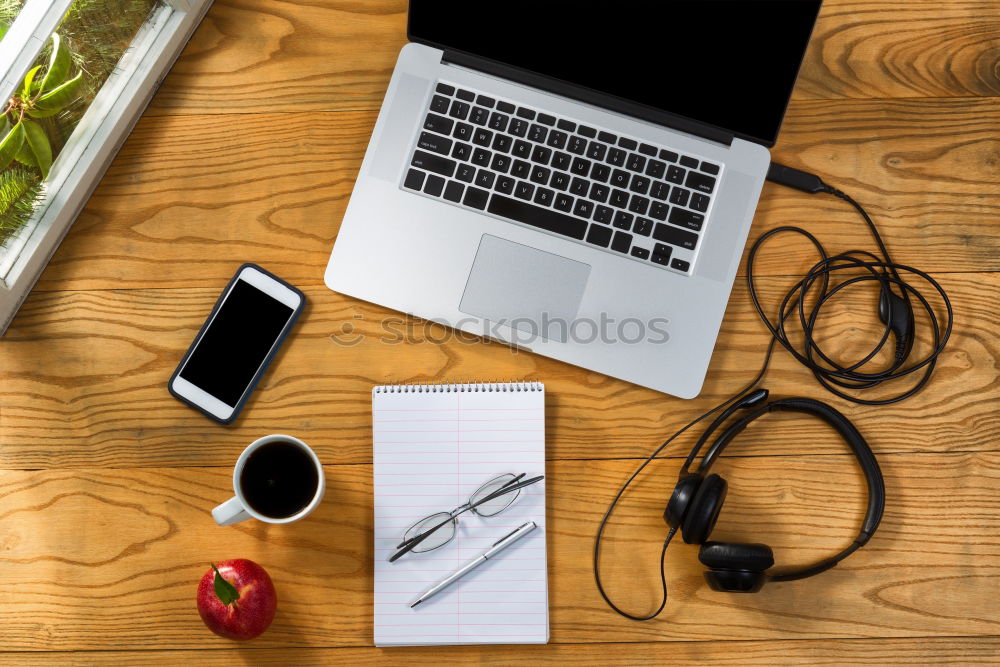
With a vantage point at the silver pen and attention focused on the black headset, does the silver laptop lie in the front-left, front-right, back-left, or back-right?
front-left

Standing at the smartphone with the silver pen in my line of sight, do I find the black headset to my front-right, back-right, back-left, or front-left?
front-left

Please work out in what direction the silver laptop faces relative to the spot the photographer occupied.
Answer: facing the viewer

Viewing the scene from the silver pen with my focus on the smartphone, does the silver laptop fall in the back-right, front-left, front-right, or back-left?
front-right

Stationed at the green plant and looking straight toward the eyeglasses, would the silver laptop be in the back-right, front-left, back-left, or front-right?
front-left
